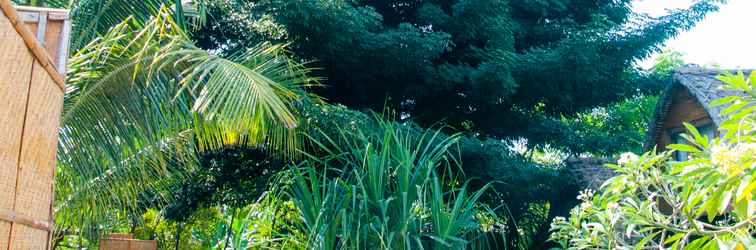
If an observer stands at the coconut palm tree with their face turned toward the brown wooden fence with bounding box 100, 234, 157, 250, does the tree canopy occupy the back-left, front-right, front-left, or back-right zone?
back-left

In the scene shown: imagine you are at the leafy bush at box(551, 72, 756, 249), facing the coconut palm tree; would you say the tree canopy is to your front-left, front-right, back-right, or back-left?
front-right

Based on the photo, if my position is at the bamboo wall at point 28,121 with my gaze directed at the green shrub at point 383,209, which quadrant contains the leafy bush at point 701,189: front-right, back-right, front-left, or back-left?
front-right

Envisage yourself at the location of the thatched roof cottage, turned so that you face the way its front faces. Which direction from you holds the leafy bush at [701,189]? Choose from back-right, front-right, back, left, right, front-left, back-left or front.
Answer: front-left

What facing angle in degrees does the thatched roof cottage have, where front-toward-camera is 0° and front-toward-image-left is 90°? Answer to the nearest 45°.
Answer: approximately 45°

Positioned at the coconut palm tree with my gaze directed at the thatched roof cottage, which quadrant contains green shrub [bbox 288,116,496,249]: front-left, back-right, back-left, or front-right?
front-right

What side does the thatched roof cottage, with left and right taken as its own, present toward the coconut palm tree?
front

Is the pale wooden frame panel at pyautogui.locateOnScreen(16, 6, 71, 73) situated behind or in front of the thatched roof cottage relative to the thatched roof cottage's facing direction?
in front

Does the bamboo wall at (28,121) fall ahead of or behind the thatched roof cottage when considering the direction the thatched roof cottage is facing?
ahead

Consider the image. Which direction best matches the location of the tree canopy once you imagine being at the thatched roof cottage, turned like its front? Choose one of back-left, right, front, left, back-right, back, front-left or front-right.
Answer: front
